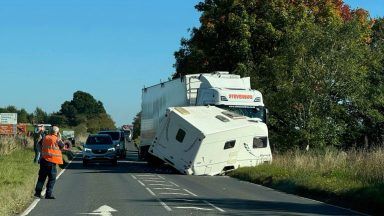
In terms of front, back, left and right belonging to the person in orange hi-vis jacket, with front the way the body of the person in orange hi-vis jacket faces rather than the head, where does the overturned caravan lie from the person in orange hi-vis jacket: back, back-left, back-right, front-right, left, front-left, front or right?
front

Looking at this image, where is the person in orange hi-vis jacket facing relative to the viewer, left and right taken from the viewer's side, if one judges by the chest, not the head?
facing away from the viewer and to the right of the viewer

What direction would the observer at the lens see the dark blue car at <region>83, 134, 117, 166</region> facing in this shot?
facing the viewer

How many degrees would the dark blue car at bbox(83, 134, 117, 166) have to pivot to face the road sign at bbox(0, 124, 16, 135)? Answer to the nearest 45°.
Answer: approximately 135° to its right

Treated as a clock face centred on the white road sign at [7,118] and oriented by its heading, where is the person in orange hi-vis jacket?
The person in orange hi-vis jacket is roughly at 12 o'clock from the white road sign.

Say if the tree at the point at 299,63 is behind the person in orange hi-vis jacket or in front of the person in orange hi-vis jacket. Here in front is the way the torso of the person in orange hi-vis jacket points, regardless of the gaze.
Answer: in front

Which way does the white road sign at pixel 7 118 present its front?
toward the camera
